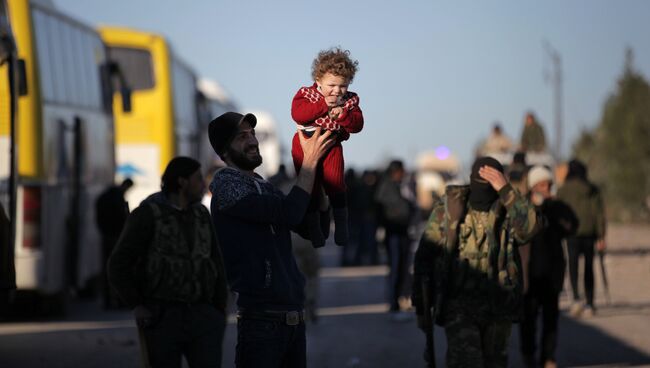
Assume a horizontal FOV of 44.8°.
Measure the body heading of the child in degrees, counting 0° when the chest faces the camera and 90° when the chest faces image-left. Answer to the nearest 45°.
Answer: approximately 0°

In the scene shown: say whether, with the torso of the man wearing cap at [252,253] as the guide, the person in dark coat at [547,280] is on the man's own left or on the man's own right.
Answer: on the man's own left

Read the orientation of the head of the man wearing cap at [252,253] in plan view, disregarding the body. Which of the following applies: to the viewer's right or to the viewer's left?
to the viewer's right

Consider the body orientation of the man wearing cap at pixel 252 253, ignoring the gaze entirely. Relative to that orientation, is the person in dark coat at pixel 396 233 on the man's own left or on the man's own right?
on the man's own left

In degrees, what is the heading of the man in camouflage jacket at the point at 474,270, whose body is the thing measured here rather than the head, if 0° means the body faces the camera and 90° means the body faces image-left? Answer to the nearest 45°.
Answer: approximately 0°

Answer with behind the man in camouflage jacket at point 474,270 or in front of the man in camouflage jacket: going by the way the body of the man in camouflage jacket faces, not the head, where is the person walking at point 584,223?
behind
